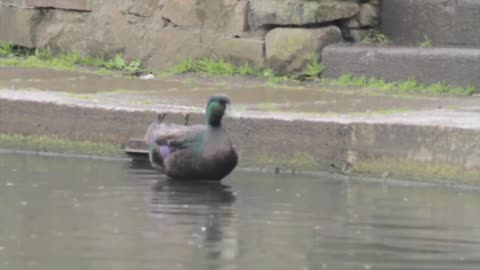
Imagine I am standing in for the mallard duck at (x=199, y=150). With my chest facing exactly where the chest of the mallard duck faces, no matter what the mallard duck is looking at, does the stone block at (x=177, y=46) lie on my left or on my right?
on my left

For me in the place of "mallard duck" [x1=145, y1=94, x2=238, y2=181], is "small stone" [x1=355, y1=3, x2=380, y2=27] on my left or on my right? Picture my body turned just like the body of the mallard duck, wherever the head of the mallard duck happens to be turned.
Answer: on my left

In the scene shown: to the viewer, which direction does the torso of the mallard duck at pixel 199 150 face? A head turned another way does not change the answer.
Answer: to the viewer's right

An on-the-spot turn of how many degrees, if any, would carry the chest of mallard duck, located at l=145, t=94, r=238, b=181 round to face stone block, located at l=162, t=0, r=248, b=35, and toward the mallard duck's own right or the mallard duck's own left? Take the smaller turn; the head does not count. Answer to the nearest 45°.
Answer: approximately 90° to the mallard duck's own left

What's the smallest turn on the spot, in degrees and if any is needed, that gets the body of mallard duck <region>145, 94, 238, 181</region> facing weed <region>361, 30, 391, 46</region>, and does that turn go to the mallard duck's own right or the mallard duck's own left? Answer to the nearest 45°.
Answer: approximately 45° to the mallard duck's own left

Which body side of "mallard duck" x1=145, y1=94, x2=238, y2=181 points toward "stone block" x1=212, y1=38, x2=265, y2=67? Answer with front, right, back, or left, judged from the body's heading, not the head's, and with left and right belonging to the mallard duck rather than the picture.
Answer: left

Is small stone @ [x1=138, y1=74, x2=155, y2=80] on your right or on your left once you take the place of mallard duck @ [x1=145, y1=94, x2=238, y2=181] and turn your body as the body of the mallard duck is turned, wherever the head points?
on your left

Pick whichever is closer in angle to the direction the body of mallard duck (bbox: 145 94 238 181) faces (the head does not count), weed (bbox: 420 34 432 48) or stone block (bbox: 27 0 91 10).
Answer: the weed

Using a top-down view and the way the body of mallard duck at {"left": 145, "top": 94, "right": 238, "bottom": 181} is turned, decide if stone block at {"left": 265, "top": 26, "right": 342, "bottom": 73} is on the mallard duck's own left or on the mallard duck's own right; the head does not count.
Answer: on the mallard duck's own left

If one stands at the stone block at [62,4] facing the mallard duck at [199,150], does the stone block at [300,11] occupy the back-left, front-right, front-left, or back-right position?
front-left

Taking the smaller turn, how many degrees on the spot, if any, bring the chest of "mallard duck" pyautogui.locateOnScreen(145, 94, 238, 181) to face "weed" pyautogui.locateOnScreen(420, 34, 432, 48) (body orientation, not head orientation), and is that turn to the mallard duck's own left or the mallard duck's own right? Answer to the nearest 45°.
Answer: approximately 45° to the mallard duck's own left
